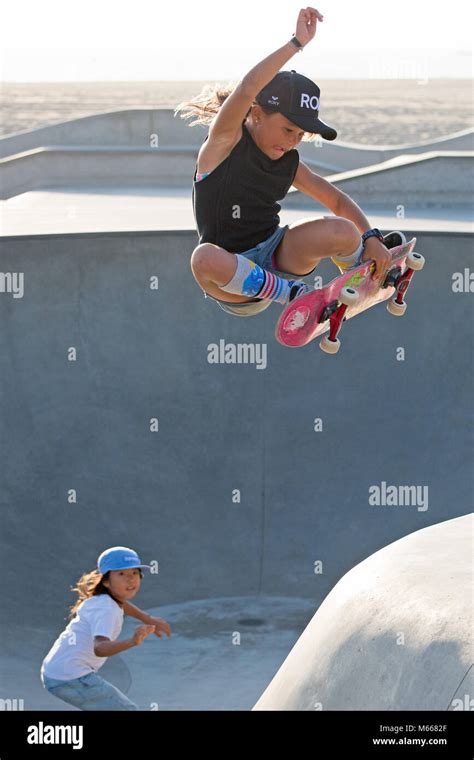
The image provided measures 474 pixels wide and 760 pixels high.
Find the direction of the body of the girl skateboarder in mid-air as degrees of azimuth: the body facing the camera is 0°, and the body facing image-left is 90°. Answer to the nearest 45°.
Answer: approximately 315°

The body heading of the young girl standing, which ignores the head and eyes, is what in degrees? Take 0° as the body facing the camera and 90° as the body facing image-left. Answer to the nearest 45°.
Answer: approximately 270°

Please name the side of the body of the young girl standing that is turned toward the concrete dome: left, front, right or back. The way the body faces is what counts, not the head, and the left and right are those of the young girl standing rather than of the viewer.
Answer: front

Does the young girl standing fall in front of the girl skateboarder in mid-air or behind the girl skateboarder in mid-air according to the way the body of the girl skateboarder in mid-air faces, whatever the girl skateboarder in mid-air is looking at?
behind

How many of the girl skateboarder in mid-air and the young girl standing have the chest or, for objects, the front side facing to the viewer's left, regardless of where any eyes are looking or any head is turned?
0
